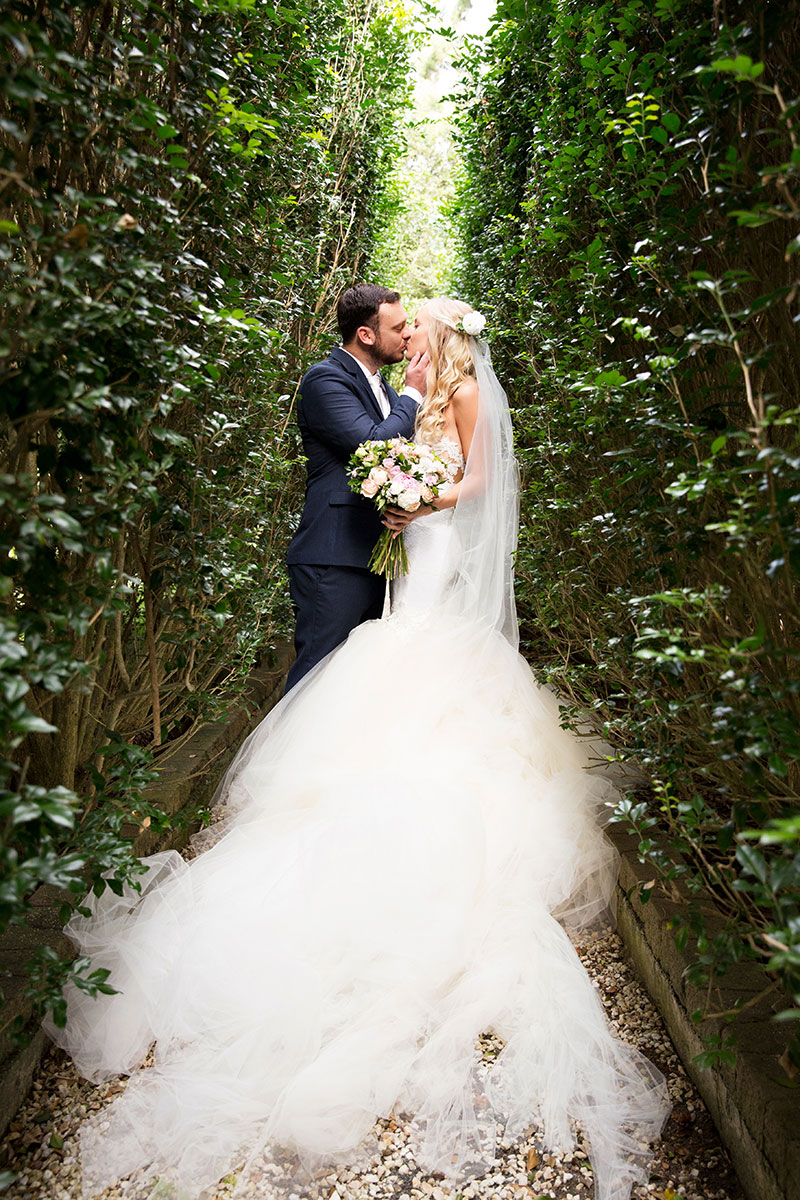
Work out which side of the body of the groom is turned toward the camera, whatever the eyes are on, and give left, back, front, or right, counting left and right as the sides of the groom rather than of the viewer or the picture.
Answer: right

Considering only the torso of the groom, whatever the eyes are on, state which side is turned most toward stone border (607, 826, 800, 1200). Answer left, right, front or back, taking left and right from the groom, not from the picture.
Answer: right

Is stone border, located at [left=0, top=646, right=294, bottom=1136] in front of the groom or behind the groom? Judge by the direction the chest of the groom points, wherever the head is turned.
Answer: behind

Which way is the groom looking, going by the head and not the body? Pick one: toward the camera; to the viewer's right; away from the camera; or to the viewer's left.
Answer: to the viewer's right
